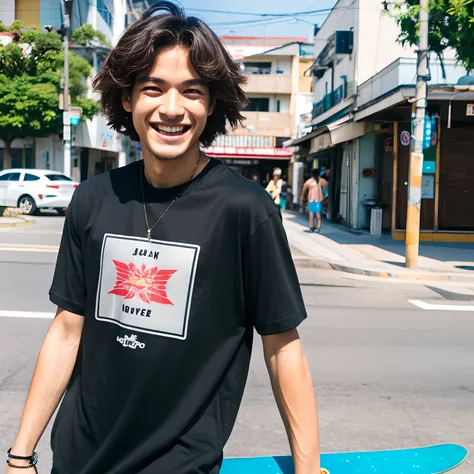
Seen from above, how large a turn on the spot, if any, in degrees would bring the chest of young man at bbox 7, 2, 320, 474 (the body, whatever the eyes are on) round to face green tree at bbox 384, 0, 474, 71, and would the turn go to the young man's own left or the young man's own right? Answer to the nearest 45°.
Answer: approximately 135° to the young man's own left

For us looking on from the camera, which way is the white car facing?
facing away from the viewer and to the left of the viewer

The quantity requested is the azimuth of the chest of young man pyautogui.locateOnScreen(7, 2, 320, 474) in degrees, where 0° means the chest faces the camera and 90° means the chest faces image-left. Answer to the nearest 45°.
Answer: approximately 0°

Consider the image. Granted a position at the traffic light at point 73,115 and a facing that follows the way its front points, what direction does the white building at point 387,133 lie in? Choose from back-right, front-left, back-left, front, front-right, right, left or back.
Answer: front-left

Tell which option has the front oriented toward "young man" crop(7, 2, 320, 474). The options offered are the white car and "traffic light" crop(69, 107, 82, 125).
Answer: the traffic light

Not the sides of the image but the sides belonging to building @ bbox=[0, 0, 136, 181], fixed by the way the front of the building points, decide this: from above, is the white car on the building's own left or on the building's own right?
on the building's own right

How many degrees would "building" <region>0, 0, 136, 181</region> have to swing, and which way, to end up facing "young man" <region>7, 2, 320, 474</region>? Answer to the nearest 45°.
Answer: approximately 45° to its right

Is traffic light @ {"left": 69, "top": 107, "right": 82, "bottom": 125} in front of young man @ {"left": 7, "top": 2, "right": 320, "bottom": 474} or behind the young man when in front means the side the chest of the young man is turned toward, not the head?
behind

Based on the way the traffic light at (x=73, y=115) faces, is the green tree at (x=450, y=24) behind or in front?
in front

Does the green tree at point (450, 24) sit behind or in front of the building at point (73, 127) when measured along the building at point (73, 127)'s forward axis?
in front
